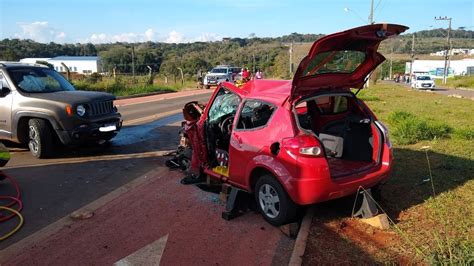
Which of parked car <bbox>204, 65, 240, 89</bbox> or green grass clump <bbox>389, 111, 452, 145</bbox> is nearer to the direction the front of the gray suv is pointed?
the green grass clump

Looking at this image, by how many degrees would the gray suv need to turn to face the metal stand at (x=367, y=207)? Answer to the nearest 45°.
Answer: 0° — it already faces it

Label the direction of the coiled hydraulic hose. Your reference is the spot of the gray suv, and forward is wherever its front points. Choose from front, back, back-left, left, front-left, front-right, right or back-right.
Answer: front-right

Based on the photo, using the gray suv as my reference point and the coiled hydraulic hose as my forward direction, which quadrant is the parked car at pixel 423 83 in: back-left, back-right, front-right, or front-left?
back-left

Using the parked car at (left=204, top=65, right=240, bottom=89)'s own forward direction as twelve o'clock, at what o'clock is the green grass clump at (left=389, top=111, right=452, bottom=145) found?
The green grass clump is roughly at 10 o'clock from the parked car.

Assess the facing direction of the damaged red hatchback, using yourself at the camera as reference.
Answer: facing away from the viewer and to the left of the viewer

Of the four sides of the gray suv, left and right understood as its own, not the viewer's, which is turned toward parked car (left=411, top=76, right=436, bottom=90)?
left

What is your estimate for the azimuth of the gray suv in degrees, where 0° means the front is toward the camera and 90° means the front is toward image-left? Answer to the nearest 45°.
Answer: approximately 315°

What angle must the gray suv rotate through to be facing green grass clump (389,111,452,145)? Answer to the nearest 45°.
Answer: approximately 45° to its left

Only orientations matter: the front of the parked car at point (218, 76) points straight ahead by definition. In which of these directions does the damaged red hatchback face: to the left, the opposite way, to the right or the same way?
to the right

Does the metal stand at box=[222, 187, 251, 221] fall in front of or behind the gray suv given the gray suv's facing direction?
in front

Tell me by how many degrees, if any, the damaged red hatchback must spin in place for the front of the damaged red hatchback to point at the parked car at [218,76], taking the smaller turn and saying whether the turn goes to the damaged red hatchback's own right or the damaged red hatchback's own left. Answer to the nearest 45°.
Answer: approximately 45° to the damaged red hatchback's own right

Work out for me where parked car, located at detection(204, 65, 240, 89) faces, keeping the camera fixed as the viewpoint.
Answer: facing the viewer and to the left of the viewer

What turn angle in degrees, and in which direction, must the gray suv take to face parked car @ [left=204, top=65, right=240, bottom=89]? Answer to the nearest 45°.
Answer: approximately 90° to its left

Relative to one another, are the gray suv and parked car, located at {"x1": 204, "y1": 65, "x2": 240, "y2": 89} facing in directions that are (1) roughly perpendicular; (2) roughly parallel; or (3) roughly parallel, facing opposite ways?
roughly perpendicular

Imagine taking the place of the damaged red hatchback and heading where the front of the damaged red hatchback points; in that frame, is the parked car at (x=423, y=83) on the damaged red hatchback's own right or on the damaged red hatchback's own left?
on the damaged red hatchback's own right
